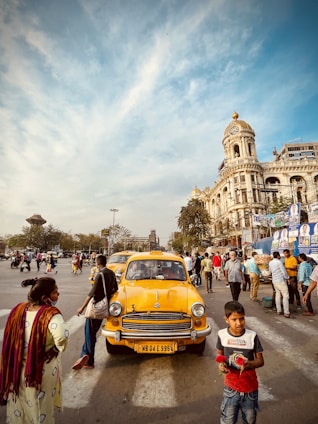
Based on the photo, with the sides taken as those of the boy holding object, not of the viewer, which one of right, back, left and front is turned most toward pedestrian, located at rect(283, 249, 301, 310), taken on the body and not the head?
back

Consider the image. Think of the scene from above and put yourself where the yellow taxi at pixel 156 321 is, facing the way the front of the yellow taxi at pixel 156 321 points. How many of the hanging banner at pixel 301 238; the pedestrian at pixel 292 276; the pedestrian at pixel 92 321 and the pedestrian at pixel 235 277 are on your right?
1

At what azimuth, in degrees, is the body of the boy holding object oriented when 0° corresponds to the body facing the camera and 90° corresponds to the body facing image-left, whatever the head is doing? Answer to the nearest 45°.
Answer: approximately 0°

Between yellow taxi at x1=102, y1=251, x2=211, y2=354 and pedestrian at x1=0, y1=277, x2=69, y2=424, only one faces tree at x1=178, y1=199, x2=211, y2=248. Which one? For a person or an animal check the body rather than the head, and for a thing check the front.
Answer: the pedestrian

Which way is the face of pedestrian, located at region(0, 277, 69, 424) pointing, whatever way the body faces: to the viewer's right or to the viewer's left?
to the viewer's right

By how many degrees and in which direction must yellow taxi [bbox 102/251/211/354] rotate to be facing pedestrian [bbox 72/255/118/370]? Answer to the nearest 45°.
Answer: approximately 90° to its right

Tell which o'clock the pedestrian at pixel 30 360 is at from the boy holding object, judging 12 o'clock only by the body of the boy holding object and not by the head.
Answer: The pedestrian is roughly at 2 o'clock from the boy holding object.

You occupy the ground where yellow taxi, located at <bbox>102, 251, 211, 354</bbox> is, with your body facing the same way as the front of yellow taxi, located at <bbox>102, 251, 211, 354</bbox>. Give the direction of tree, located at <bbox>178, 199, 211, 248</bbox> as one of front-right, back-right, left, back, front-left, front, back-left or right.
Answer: back

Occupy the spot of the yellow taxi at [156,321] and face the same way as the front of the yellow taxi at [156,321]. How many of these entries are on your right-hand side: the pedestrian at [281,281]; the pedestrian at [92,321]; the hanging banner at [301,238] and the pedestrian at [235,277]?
1

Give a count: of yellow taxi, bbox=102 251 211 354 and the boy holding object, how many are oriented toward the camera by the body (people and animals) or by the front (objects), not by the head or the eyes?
2

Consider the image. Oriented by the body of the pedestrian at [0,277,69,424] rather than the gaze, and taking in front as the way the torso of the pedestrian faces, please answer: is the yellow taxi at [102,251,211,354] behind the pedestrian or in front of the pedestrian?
in front

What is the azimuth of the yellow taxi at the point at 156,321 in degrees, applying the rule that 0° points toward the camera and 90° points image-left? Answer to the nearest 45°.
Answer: approximately 0°
